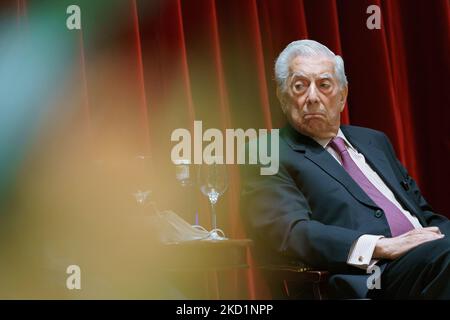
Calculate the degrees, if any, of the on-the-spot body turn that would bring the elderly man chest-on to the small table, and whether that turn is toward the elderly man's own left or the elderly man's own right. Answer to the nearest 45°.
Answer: approximately 90° to the elderly man's own right

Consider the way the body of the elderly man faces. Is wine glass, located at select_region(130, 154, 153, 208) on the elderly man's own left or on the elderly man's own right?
on the elderly man's own right
